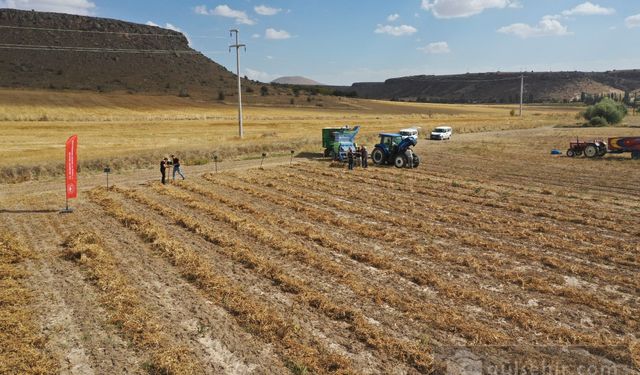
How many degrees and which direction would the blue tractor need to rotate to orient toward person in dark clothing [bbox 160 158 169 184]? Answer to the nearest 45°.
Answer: approximately 90° to its right

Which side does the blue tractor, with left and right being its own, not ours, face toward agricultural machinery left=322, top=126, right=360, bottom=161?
back

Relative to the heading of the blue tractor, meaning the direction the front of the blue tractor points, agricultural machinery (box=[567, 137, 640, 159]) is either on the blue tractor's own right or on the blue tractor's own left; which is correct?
on the blue tractor's own left

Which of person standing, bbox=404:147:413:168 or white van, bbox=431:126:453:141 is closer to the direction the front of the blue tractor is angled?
the person standing

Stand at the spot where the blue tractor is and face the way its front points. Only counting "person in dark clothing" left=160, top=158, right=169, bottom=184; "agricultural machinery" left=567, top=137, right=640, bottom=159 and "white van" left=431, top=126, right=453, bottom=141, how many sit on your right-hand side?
1

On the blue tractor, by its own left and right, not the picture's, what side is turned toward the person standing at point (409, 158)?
front

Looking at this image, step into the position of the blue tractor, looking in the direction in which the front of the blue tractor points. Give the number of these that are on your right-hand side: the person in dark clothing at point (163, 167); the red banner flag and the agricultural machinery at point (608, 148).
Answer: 2

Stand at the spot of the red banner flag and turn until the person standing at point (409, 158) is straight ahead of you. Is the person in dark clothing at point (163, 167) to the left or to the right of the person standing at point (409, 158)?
left

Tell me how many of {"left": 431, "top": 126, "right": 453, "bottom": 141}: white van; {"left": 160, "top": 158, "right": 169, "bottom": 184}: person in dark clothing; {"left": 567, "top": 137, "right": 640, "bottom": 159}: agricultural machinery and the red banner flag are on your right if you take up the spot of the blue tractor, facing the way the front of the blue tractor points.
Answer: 2

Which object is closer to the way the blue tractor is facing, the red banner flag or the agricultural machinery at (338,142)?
the red banner flag

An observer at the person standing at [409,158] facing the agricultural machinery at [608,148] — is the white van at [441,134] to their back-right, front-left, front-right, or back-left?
front-left
